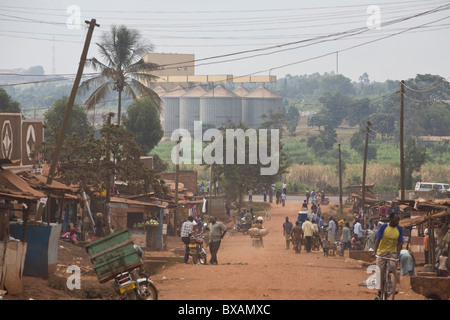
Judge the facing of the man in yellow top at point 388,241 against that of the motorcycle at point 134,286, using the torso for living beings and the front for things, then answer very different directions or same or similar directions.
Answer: very different directions

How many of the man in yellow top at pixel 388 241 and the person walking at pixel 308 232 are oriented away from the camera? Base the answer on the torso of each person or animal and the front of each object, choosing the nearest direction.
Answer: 1

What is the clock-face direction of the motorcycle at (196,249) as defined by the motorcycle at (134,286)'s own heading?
the motorcycle at (196,249) is roughly at 11 o'clock from the motorcycle at (134,286).

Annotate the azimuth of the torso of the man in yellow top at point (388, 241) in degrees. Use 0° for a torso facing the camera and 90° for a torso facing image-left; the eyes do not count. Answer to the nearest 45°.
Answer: approximately 0°

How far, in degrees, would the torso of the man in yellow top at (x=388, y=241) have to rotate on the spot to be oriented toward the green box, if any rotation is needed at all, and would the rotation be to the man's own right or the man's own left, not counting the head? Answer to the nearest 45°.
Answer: approximately 90° to the man's own right

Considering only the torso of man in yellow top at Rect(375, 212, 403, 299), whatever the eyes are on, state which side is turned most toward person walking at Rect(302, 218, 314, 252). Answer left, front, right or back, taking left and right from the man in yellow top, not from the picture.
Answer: back

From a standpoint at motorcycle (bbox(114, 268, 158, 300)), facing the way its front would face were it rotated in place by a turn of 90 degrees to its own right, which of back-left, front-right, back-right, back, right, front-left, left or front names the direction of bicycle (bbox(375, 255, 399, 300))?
front-left

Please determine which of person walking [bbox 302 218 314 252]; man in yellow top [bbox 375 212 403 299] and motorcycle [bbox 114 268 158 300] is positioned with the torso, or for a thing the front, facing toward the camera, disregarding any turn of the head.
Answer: the man in yellow top

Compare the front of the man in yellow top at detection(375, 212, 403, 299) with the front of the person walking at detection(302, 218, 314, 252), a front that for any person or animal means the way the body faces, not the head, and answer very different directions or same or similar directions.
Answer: very different directions

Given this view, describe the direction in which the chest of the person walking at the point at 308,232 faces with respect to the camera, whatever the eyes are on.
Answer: away from the camera
